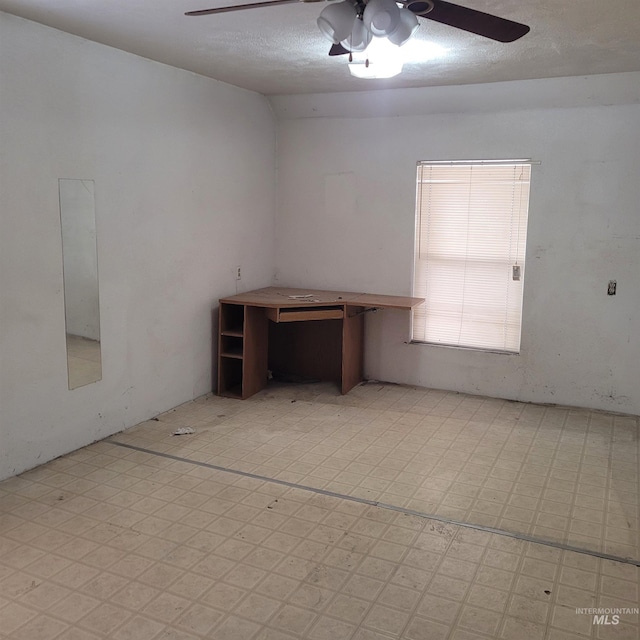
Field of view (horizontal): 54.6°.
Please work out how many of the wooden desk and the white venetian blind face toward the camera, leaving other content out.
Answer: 2

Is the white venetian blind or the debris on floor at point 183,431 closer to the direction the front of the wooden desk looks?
the debris on floor

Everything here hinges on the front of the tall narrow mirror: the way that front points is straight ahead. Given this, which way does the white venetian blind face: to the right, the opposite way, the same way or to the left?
to the right

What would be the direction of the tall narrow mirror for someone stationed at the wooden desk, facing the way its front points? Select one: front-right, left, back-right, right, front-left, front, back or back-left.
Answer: front-right

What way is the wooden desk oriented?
toward the camera

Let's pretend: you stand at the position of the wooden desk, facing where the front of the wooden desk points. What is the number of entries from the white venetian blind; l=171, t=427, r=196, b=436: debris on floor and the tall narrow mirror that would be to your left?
1

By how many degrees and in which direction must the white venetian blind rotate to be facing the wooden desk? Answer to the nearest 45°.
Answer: approximately 90° to its right

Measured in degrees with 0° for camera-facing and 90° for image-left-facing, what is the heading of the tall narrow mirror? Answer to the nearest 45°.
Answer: approximately 315°

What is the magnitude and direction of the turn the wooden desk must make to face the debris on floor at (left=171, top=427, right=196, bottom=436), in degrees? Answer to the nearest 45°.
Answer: approximately 45° to its right

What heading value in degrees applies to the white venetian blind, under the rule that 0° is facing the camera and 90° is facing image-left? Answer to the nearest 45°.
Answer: approximately 0°

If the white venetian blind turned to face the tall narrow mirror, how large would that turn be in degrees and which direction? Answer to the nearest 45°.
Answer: approximately 45° to its right
